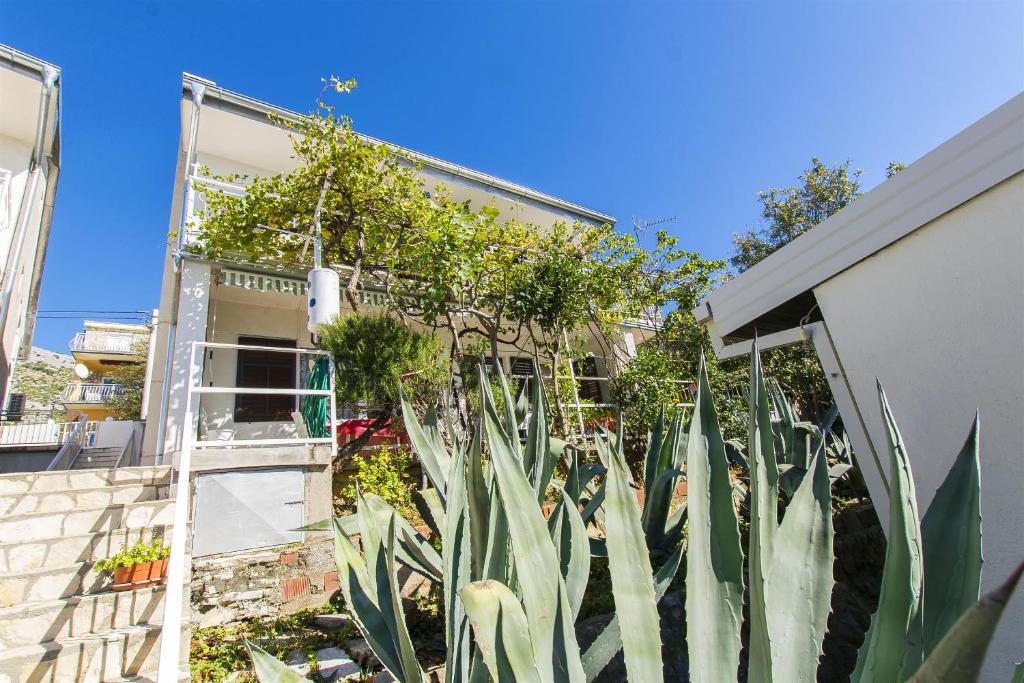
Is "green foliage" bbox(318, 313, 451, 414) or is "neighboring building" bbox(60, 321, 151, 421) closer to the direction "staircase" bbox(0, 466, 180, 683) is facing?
the green foliage

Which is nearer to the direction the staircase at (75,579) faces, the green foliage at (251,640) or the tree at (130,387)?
the green foliage

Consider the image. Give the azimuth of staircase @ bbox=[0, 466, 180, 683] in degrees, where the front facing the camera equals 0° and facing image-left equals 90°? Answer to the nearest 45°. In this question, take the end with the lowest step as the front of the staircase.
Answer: approximately 0°

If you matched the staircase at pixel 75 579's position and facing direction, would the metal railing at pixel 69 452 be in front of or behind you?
behind

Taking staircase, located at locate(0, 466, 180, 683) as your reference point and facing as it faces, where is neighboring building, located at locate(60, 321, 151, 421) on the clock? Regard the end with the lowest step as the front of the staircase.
The neighboring building is roughly at 6 o'clock from the staircase.

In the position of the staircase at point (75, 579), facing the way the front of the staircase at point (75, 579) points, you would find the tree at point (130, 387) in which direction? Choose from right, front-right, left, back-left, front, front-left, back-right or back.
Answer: back

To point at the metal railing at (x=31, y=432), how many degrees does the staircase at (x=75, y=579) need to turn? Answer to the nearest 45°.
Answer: approximately 180°

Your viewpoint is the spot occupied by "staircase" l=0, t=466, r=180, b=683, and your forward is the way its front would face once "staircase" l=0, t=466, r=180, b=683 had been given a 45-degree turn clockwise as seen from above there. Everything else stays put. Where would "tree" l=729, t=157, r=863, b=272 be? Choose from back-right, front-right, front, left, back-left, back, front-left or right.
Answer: back-left

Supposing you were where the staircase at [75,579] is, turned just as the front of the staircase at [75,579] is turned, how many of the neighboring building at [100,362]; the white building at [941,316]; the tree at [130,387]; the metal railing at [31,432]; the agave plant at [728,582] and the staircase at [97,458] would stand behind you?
4

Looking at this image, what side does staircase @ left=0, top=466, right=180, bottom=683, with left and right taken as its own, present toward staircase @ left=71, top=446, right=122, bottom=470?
back

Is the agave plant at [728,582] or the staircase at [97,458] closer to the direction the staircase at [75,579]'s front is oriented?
the agave plant
